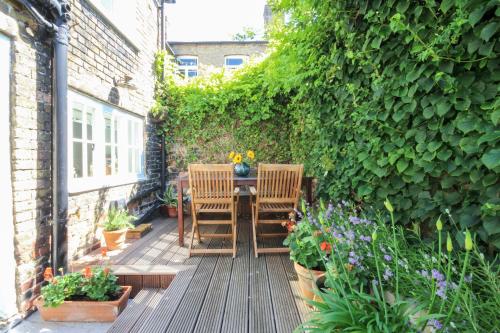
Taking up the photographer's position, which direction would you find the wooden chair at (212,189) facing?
facing away from the viewer

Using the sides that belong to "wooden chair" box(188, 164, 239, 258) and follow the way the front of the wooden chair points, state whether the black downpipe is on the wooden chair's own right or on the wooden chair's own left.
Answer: on the wooden chair's own left

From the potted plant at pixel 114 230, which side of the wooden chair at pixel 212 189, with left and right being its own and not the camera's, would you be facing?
left

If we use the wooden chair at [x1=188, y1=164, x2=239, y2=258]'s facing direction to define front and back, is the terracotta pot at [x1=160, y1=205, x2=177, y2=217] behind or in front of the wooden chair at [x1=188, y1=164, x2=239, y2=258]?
in front

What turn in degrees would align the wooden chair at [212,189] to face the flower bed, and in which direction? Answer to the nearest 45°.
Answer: approximately 135° to its right

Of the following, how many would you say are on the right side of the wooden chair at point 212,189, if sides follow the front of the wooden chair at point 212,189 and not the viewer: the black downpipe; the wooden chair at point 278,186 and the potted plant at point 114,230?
1

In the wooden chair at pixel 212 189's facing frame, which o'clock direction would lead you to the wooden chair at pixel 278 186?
the wooden chair at pixel 278 186 is roughly at 3 o'clock from the wooden chair at pixel 212 189.

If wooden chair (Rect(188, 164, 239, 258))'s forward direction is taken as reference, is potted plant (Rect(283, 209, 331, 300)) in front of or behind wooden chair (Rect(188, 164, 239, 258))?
behind

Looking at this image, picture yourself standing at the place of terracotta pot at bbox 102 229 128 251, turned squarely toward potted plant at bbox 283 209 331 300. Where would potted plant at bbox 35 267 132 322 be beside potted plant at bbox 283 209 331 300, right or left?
right

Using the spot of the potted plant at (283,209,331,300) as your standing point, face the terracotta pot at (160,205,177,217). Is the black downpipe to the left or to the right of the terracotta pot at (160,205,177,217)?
left
